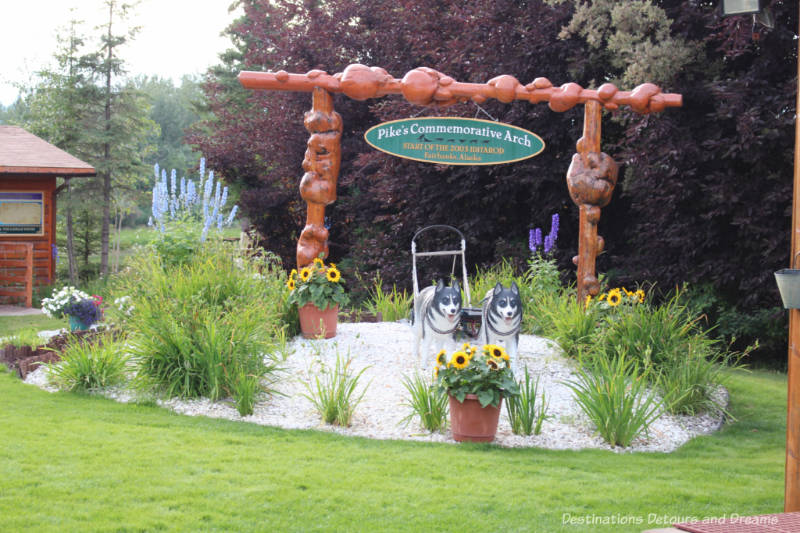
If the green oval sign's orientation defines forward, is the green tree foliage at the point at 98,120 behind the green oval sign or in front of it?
behind

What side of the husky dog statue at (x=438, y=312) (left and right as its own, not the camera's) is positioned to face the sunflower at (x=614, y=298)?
left

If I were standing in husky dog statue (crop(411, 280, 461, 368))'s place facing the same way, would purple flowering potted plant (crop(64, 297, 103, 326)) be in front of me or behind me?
behind

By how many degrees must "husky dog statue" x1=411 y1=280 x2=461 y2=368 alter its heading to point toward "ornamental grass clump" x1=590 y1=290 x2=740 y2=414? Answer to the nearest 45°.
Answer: approximately 45° to its left

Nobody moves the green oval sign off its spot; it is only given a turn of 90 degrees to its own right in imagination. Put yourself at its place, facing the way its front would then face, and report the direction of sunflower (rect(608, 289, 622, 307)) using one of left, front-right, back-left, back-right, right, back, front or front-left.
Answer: back-left

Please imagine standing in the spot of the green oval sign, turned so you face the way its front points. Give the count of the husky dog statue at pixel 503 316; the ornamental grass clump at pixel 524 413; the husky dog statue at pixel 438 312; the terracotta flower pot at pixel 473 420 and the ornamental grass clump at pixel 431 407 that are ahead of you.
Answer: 5

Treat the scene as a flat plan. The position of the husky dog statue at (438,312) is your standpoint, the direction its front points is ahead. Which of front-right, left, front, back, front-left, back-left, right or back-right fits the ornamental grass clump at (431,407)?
front-right

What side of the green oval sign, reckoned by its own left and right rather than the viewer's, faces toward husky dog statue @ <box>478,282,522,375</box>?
front

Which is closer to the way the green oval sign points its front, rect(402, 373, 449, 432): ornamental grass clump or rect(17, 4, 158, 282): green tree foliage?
the ornamental grass clump

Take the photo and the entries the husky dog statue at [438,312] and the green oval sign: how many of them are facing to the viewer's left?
0

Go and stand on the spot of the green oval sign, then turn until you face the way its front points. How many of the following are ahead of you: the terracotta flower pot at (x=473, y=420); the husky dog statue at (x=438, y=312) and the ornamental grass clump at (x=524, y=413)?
3

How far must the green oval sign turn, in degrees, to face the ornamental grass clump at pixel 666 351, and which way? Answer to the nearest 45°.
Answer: approximately 45° to its left

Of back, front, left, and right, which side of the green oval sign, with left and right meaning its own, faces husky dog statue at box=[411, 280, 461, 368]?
front

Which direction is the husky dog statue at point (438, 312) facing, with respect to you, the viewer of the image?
facing the viewer and to the right of the viewer

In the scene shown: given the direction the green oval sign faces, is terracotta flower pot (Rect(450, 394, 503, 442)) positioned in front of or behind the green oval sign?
in front
